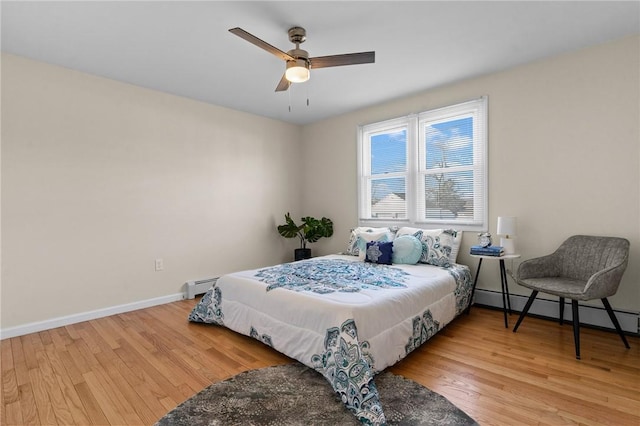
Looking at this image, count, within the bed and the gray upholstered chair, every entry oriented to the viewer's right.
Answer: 0

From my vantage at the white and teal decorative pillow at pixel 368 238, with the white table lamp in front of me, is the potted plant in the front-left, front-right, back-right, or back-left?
back-left

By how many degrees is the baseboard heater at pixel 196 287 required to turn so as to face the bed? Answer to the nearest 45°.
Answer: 0° — it already faces it

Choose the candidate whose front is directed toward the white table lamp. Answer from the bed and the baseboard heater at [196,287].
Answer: the baseboard heater

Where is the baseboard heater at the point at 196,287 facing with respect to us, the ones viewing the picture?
facing the viewer and to the right of the viewer

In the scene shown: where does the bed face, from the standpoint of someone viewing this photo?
facing the viewer and to the left of the viewer

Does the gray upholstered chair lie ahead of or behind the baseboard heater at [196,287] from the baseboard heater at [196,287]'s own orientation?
ahead

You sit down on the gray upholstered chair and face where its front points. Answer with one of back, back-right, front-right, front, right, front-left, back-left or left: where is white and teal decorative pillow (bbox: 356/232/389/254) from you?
front-right

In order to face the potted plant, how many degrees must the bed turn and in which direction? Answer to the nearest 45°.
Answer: approximately 135° to its right

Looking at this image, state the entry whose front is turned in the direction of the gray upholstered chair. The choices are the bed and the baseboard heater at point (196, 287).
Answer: the baseboard heater

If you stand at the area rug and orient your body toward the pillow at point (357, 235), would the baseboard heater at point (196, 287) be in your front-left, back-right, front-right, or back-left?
front-left

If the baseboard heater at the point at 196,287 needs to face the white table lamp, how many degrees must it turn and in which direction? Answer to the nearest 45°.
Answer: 0° — it already faces it

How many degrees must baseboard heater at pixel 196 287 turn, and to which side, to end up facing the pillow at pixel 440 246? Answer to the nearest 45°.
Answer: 0° — it already faces it

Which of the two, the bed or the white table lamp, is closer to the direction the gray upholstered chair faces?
the bed

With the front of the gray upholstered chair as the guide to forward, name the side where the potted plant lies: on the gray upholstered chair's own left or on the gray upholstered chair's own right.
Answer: on the gray upholstered chair's own right

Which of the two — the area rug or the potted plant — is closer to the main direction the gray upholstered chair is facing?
the area rug

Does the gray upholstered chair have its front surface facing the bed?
yes

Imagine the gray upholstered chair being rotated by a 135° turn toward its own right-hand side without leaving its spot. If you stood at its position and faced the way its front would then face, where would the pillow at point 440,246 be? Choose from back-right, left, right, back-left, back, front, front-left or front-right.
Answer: left
